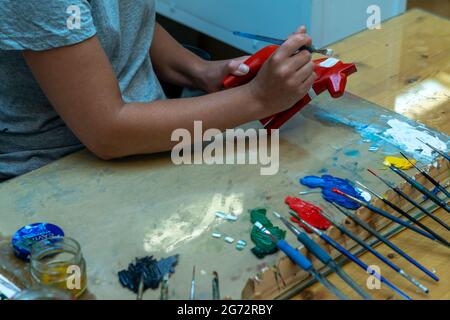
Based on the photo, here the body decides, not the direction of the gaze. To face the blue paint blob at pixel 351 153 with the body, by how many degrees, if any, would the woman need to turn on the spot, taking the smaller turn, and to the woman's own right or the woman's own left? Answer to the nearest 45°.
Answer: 0° — they already face it

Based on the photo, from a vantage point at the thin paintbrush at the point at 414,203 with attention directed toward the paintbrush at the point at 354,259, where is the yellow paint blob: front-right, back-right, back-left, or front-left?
back-right

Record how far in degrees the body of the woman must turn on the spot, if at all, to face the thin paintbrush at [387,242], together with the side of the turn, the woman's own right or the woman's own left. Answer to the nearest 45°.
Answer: approximately 45° to the woman's own right

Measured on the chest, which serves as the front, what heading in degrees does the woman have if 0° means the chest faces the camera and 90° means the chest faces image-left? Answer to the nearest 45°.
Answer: approximately 270°

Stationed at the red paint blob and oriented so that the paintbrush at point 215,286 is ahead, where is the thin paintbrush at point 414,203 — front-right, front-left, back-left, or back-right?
back-left

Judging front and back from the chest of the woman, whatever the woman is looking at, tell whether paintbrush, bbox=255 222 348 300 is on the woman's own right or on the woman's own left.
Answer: on the woman's own right
